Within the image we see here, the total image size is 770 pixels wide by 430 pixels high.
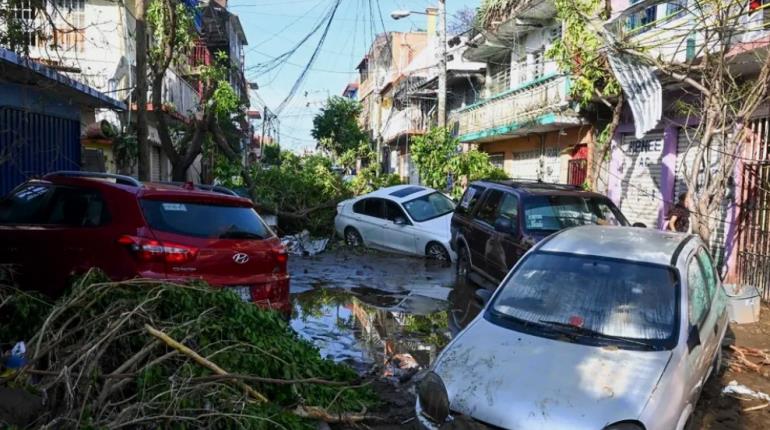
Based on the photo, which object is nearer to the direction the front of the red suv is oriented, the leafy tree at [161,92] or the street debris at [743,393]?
the leafy tree

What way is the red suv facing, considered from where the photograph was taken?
facing away from the viewer and to the left of the viewer

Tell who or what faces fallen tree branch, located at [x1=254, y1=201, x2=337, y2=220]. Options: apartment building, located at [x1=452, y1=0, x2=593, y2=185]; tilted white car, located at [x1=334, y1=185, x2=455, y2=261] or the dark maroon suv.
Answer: the apartment building

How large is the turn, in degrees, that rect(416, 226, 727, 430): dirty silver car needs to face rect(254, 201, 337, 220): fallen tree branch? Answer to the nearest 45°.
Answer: approximately 90° to its right

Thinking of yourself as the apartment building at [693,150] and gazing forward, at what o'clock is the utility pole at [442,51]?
The utility pole is roughly at 3 o'clock from the apartment building.

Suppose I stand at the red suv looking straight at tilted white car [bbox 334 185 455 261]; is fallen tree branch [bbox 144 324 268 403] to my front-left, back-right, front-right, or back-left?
back-right
